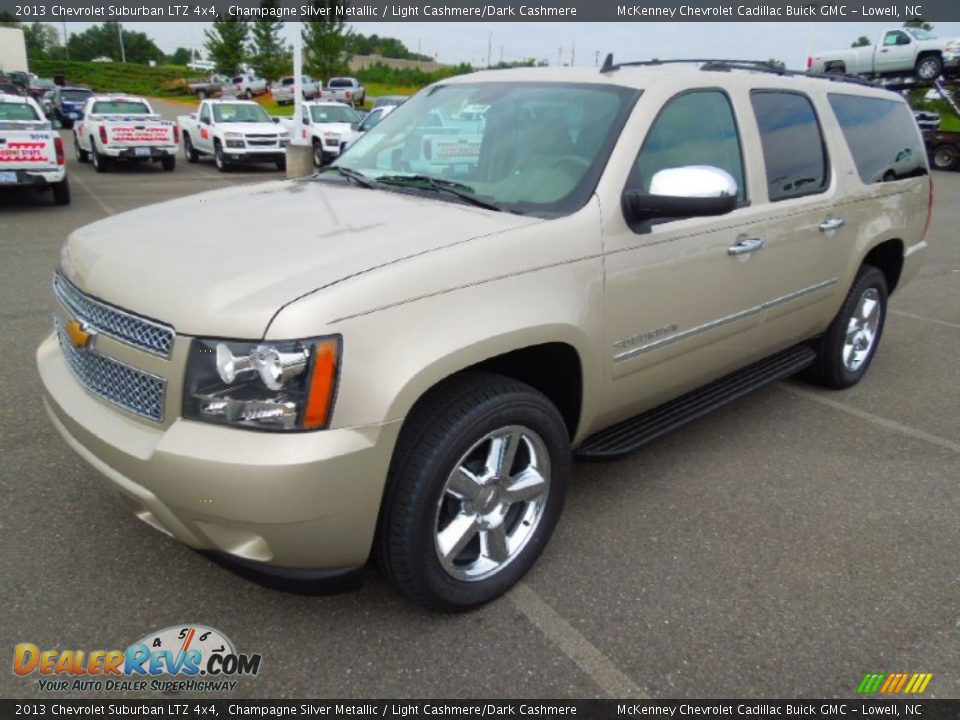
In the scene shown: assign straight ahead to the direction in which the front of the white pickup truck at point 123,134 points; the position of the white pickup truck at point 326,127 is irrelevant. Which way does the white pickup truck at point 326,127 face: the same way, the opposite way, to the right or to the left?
the opposite way

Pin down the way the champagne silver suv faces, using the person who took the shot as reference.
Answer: facing the viewer and to the left of the viewer

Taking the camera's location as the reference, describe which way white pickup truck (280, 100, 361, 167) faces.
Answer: facing the viewer and to the right of the viewer

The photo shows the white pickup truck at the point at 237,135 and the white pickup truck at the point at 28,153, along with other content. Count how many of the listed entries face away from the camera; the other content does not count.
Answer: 1

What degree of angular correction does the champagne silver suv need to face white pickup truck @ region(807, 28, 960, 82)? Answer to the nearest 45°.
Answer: approximately 180°

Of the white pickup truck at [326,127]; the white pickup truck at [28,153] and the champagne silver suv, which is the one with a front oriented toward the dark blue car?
the white pickup truck at [28,153]

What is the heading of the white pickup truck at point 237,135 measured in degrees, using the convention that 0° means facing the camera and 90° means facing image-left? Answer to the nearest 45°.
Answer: approximately 315°

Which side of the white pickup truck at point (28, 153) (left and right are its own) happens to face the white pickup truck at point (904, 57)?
right

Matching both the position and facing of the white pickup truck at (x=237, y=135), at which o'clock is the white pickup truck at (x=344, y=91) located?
the white pickup truck at (x=344, y=91) is roughly at 8 o'clock from the white pickup truck at (x=237, y=135).

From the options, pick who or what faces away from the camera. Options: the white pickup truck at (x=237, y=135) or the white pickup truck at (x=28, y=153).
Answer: the white pickup truck at (x=28, y=153)

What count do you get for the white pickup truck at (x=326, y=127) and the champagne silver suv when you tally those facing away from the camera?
0

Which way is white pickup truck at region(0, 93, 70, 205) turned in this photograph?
away from the camera

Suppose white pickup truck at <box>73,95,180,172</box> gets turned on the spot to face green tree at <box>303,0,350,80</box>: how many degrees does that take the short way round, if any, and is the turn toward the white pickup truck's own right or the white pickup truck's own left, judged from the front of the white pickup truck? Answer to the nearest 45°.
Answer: approximately 45° to the white pickup truck's own right

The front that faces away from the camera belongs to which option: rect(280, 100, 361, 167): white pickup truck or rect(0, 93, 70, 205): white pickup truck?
rect(0, 93, 70, 205): white pickup truck

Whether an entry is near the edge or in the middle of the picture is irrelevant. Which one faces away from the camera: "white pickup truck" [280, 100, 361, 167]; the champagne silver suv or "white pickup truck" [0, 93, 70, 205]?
"white pickup truck" [0, 93, 70, 205]
